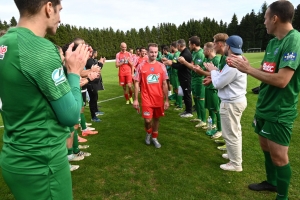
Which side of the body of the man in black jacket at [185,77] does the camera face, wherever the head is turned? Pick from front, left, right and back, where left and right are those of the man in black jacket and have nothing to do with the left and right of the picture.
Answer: left

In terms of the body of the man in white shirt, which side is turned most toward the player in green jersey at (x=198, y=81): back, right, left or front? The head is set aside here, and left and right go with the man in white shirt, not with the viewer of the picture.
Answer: right

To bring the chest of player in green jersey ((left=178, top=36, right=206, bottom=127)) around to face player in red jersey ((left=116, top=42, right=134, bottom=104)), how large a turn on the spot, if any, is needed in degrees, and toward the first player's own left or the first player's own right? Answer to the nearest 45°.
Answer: approximately 45° to the first player's own right

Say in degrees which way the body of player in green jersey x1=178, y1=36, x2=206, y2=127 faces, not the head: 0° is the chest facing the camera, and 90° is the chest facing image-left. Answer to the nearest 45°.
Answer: approximately 90°

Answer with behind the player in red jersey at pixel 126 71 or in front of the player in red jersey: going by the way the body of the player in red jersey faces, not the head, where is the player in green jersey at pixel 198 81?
in front

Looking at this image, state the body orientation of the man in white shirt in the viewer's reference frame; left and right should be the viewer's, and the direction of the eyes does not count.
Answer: facing to the left of the viewer

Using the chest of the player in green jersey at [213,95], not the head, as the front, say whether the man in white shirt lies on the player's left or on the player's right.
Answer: on the player's left

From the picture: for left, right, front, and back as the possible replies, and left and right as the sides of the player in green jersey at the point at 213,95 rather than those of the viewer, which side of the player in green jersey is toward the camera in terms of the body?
left

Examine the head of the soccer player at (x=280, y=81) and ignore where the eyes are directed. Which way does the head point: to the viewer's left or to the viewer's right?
to the viewer's left

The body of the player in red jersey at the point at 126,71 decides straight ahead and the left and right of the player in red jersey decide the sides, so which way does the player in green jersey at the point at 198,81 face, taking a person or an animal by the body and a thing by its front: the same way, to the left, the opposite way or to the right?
to the right

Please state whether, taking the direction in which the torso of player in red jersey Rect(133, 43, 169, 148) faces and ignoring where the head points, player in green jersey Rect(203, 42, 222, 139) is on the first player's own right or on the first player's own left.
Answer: on the first player's own left

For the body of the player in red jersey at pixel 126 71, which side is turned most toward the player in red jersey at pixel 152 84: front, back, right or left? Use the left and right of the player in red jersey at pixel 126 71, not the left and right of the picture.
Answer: front

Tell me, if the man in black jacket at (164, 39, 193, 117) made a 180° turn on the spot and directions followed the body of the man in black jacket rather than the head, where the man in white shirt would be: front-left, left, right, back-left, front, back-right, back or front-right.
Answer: right

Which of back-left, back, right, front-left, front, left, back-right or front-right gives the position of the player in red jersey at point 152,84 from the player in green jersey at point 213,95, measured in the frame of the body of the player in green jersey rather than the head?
front-left
